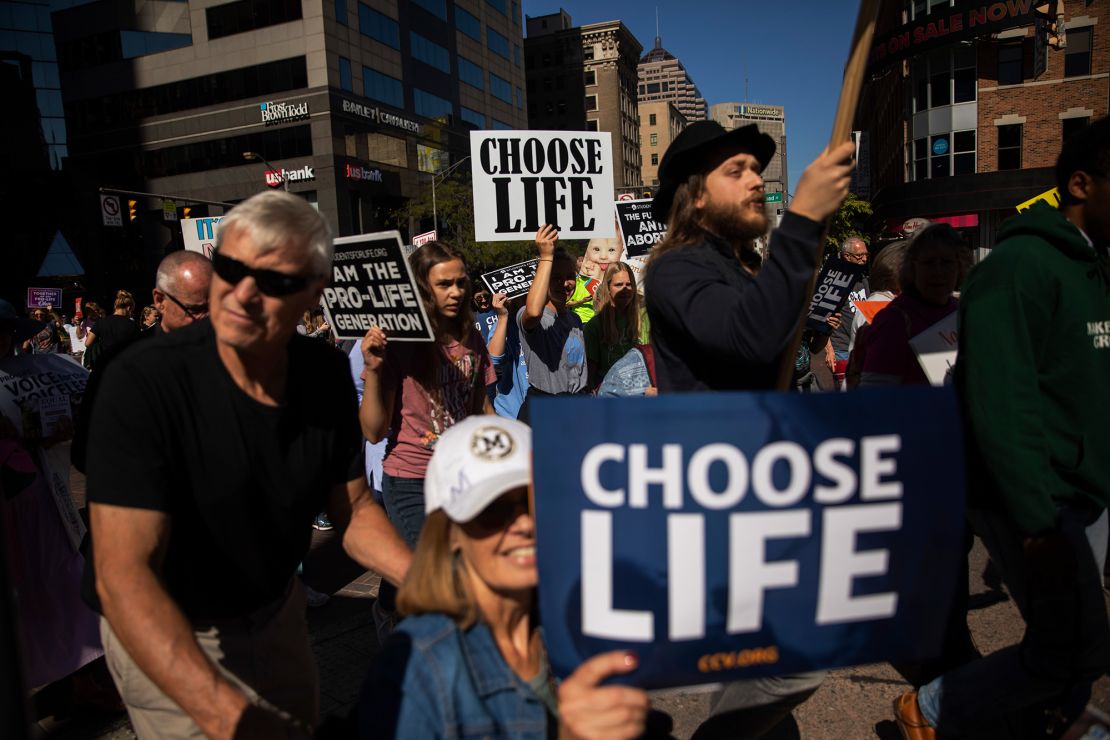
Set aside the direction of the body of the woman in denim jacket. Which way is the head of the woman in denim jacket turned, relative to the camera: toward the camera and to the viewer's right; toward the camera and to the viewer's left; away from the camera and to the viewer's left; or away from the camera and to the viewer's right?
toward the camera and to the viewer's right

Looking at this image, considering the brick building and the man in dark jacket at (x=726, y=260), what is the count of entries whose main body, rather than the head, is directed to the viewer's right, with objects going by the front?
1

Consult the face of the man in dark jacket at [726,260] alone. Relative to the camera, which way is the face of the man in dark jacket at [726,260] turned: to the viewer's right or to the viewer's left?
to the viewer's right

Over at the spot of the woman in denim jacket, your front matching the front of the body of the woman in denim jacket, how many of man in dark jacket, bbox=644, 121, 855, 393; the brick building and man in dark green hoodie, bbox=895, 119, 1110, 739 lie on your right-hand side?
0

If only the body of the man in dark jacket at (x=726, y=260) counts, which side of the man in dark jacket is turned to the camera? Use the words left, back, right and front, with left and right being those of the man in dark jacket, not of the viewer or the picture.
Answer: right

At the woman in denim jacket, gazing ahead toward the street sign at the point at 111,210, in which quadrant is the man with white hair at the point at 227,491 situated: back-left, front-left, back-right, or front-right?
front-left

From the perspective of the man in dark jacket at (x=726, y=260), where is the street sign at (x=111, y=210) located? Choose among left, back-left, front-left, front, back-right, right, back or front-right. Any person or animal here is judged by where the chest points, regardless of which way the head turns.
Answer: back-left

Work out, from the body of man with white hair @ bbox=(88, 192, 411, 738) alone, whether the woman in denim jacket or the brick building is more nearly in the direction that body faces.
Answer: the woman in denim jacket

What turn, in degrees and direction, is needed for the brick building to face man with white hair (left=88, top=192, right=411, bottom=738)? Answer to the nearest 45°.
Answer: approximately 45° to its left

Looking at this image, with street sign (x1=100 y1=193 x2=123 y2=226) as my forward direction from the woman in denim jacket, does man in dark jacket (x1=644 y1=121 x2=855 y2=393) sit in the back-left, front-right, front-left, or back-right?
front-right

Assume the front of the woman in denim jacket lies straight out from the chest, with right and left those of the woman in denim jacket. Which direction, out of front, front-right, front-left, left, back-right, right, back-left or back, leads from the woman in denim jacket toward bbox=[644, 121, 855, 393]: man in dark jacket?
left

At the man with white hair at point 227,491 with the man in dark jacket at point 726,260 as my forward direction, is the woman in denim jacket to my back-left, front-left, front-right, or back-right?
front-right

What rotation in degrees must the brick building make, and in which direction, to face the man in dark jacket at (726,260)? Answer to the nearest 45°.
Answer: approximately 45° to its left

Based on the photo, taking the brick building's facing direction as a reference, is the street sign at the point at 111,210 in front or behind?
in front

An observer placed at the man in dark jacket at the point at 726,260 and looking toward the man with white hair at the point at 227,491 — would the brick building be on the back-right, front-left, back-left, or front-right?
back-right

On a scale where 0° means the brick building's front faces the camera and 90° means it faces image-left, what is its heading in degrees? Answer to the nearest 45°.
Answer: approximately 45°

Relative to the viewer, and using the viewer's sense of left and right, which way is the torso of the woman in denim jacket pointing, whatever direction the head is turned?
facing the viewer and to the right of the viewer
